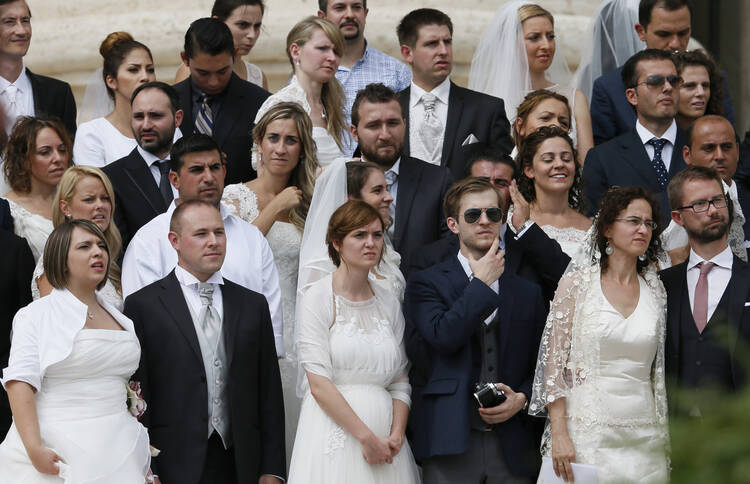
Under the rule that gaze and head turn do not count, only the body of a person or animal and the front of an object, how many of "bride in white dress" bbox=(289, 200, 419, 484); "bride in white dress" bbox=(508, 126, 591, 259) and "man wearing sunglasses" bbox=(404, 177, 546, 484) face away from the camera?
0

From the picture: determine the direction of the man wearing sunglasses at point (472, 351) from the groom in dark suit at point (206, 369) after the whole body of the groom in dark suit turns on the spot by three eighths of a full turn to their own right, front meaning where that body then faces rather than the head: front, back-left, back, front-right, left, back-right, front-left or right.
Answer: back

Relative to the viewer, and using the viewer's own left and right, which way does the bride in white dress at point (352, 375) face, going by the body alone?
facing the viewer and to the right of the viewer

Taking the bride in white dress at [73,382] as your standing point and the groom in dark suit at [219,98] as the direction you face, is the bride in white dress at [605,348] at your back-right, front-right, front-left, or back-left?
front-right

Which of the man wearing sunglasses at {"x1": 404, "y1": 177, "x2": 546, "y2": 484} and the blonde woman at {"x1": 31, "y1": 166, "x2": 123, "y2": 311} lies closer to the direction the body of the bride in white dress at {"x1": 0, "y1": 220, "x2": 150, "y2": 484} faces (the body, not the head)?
the man wearing sunglasses

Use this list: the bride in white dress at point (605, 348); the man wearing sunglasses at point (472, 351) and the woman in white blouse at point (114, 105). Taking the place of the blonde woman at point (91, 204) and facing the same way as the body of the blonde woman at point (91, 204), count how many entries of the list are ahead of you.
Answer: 2

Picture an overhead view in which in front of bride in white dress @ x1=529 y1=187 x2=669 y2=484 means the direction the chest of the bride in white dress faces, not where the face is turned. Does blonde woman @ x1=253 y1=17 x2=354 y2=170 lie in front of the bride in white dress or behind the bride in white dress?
behind

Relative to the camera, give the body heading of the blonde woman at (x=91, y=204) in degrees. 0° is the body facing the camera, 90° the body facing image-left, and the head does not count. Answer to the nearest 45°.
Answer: approximately 315°

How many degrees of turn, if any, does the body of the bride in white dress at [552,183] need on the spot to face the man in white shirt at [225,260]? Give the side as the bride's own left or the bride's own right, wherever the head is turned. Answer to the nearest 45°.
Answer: approximately 135° to the bride's own right

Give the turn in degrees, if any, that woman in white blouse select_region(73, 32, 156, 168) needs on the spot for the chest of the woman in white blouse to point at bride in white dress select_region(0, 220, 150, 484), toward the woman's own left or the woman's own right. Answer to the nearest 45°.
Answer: approximately 45° to the woman's own right

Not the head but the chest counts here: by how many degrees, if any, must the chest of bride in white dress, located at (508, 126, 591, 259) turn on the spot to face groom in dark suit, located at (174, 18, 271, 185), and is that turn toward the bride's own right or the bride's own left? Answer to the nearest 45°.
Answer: approximately 135° to the bride's own right

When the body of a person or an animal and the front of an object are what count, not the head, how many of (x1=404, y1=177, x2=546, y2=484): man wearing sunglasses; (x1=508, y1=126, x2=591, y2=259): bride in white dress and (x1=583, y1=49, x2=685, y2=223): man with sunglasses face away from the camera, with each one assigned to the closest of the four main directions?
0

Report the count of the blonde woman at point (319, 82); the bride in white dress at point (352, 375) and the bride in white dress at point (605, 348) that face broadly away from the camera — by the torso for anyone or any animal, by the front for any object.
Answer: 0
